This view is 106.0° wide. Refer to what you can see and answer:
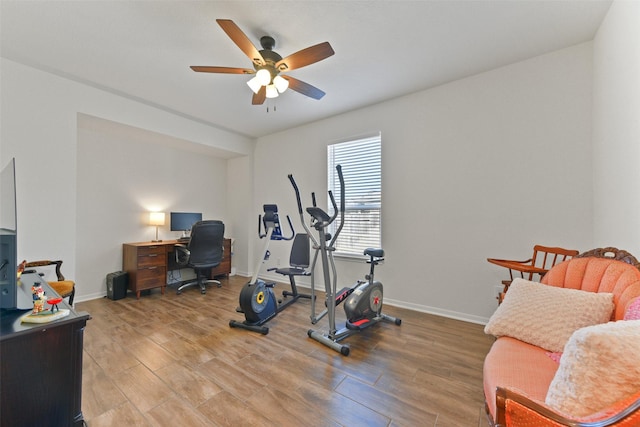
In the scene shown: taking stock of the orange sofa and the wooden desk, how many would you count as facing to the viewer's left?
1

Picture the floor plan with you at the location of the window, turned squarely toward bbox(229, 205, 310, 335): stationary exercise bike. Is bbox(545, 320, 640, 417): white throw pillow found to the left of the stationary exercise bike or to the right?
left

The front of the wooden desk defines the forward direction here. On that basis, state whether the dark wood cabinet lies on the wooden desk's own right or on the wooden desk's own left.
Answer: on the wooden desk's own right

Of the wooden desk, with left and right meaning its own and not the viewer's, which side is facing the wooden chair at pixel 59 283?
right

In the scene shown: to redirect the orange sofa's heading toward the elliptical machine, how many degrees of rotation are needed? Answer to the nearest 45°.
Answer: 0° — it already faces it

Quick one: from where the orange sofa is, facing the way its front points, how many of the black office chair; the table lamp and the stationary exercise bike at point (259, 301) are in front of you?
3

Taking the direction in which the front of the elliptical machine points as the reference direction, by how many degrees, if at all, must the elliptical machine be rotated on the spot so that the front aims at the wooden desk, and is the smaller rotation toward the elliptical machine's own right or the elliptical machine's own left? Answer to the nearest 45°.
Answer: approximately 45° to the elliptical machine's own right

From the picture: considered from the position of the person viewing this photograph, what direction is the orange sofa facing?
facing to the left of the viewer
